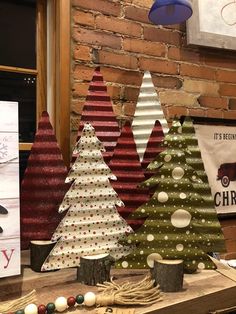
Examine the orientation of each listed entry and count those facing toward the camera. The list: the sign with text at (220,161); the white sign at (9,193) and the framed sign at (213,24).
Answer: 3

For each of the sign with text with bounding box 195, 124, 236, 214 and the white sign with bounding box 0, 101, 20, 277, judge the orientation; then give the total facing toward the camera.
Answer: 2

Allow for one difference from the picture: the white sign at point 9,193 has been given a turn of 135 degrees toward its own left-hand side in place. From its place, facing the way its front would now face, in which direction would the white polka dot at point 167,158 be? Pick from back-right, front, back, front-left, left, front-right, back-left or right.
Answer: front-right

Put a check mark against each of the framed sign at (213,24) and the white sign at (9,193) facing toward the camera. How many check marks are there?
2

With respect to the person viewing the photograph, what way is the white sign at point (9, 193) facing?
facing the viewer

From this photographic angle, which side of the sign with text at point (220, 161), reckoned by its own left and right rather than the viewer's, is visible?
front

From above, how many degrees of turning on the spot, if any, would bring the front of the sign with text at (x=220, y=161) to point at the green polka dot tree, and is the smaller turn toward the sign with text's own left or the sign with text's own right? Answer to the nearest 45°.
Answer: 0° — it already faces it
